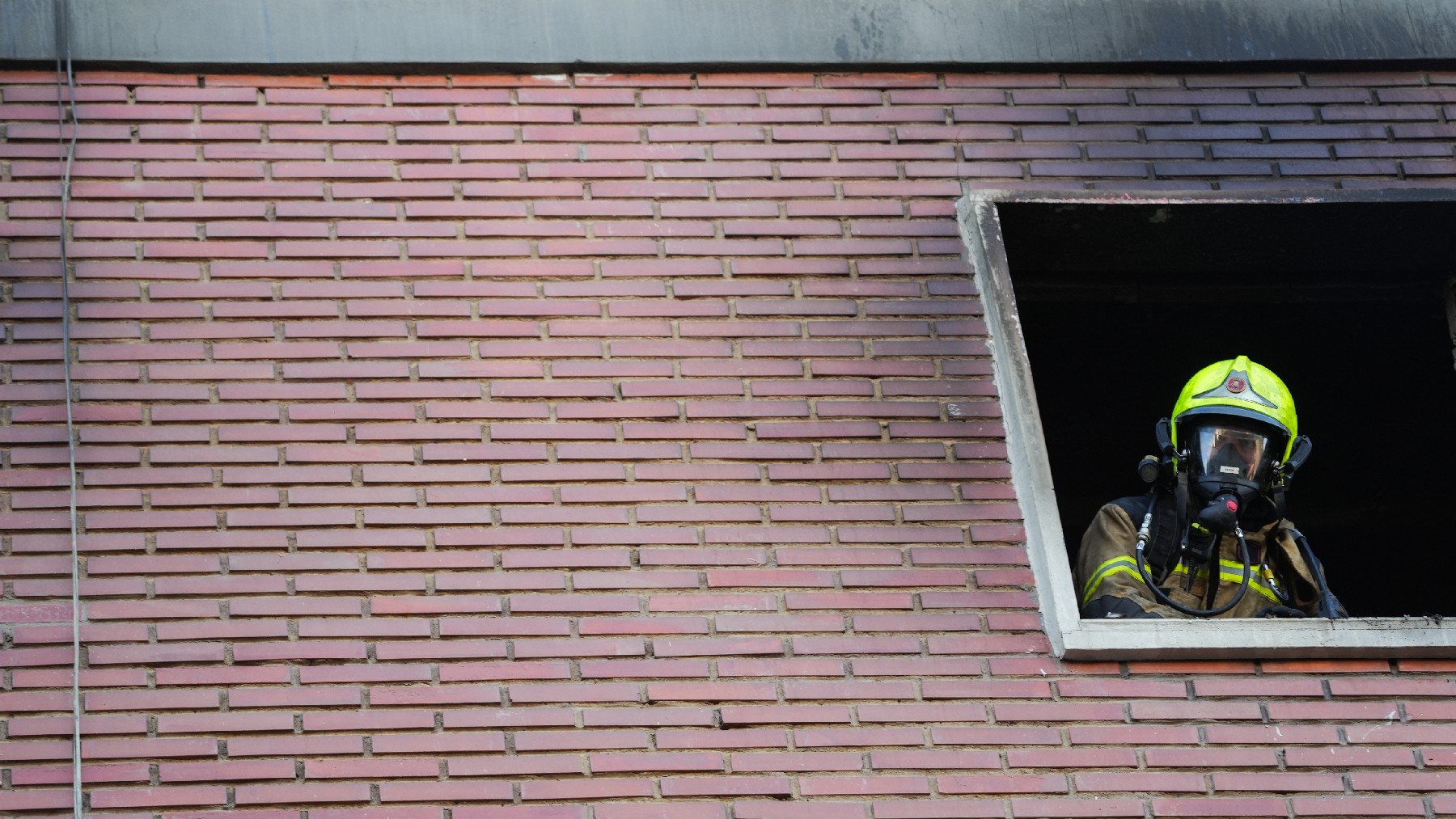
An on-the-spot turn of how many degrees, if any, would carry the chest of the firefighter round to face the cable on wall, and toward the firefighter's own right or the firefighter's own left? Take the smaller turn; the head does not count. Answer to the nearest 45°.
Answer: approximately 45° to the firefighter's own right

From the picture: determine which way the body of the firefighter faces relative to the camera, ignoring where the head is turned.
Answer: toward the camera
